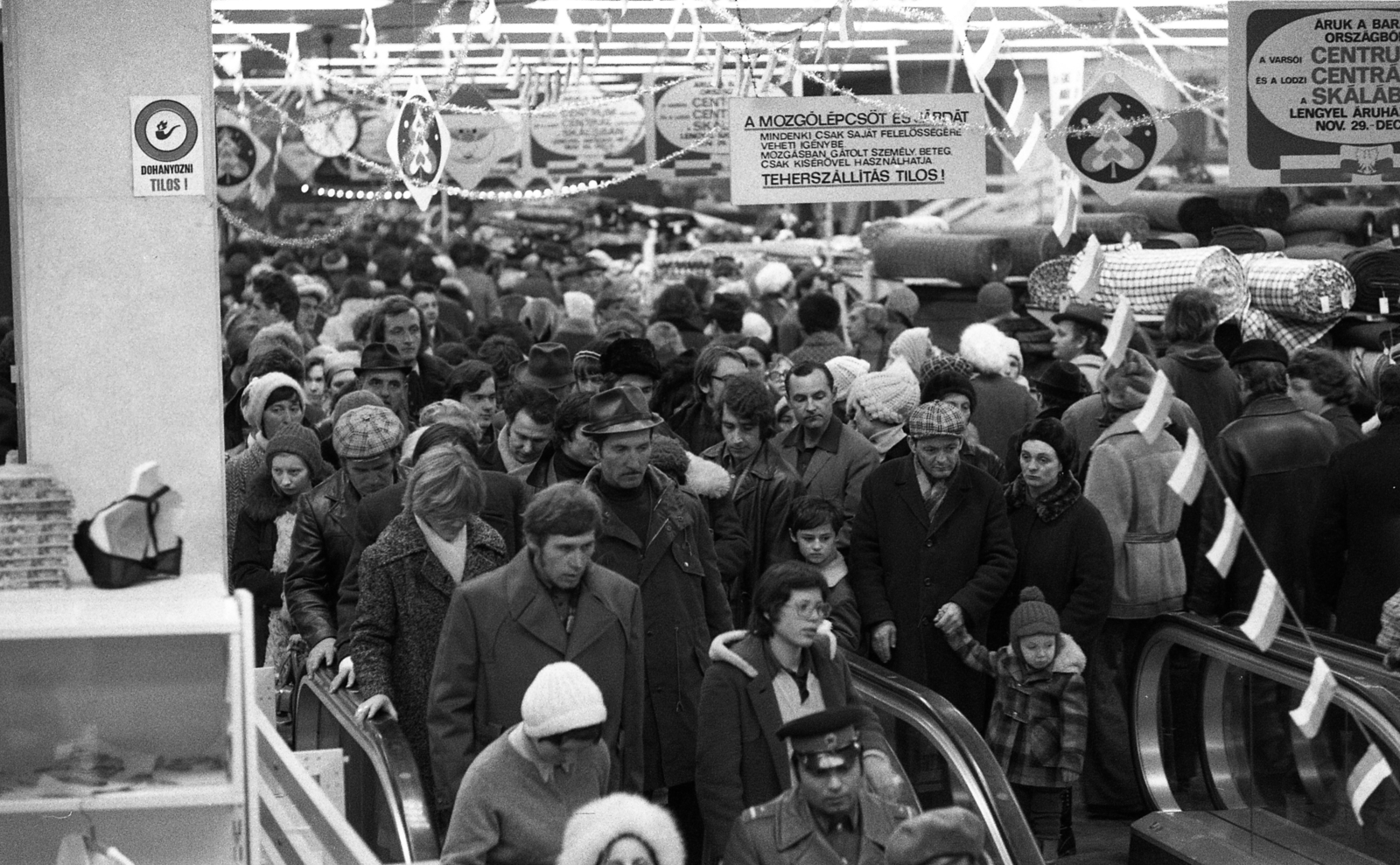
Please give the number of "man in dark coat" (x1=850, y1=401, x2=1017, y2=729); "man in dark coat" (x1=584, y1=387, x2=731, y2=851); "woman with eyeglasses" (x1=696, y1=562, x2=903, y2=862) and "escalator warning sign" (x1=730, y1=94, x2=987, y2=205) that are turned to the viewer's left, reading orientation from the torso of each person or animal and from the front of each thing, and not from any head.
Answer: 0

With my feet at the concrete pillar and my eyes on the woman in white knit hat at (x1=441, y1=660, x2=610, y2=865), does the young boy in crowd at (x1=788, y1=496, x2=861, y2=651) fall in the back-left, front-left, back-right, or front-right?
front-left

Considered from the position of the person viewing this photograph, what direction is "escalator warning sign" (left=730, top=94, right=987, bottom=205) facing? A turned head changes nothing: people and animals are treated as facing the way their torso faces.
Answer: facing the viewer

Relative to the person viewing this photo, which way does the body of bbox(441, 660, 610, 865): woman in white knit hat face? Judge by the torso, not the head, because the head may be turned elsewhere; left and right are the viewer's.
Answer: facing the viewer and to the right of the viewer

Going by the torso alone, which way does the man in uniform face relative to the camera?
toward the camera

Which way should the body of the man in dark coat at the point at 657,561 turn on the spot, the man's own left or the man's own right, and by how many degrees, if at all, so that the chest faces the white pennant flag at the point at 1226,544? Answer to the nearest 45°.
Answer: approximately 45° to the man's own left

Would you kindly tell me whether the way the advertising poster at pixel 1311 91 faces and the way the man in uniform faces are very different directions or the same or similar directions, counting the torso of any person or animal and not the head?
same or similar directions

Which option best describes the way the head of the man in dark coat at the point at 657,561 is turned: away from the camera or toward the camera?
toward the camera

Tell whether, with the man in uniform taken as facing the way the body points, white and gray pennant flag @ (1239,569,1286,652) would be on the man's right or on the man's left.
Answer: on the man's left
